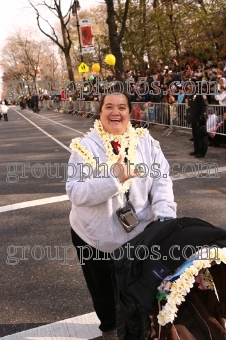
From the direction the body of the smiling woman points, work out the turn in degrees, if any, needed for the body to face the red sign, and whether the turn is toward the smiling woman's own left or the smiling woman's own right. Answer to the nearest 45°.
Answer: approximately 180°

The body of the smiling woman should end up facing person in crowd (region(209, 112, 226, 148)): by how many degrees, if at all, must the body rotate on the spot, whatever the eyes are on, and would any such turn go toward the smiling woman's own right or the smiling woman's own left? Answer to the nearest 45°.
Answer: approximately 180°

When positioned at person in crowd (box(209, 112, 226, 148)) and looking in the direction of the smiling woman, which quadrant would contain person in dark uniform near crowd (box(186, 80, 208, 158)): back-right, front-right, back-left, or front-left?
front-right

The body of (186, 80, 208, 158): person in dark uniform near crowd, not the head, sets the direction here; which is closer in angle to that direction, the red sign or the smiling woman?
the smiling woman

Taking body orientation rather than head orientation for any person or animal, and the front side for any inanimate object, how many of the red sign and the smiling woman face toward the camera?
2

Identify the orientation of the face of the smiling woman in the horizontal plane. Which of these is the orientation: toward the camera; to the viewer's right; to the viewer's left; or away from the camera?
toward the camera

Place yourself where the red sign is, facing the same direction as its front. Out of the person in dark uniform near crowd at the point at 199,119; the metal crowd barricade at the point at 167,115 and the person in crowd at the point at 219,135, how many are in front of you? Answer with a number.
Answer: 3

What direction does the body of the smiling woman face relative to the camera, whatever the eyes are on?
toward the camera

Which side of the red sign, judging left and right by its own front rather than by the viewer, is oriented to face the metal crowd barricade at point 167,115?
front

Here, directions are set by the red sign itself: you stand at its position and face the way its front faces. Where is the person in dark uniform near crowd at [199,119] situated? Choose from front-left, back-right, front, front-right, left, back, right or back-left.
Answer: front

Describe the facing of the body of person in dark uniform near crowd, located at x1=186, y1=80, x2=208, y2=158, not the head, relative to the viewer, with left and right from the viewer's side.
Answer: facing the viewer and to the left of the viewer

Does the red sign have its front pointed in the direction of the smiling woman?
yes

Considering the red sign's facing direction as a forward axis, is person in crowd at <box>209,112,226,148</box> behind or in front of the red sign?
in front

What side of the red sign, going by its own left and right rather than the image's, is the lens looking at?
front

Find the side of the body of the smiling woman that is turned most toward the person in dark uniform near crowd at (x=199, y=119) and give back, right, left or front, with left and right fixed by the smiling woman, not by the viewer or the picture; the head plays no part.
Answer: back

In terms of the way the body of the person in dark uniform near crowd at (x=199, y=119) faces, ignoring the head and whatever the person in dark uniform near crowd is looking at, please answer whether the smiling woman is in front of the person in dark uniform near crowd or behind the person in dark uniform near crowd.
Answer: in front

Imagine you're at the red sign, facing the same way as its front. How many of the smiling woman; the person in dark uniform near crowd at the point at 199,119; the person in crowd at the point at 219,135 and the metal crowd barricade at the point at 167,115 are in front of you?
4
